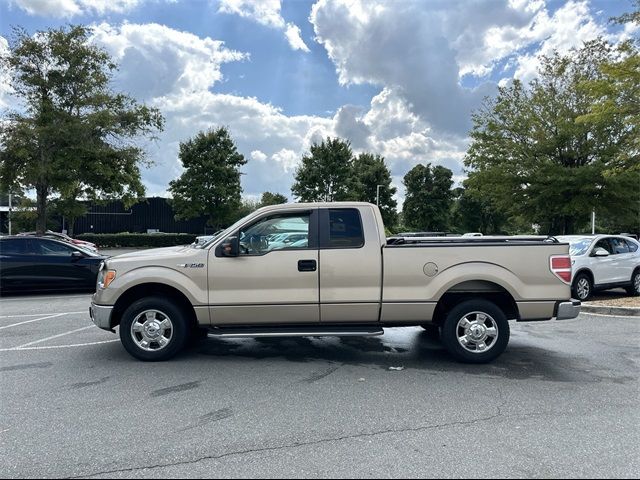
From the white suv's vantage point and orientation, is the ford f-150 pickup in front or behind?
in front

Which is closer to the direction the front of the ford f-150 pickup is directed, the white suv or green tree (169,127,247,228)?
the green tree

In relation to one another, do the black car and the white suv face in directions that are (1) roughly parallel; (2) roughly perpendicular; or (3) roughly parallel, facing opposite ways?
roughly parallel, facing opposite ways

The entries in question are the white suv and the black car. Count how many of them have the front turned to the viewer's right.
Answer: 1

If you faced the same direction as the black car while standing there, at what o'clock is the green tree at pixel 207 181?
The green tree is roughly at 10 o'clock from the black car.

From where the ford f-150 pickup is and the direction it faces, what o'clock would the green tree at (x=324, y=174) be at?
The green tree is roughly at 3 o'clock from the ford f-150 pickup.

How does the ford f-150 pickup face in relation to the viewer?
to the viewer's left

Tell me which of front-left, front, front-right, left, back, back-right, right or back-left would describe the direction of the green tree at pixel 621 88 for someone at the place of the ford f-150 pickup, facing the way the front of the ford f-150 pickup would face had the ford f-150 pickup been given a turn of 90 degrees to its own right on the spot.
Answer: front-right

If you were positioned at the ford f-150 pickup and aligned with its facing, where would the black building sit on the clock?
The black building is roughly at 2 o'clock from the ford f-150 pickup.

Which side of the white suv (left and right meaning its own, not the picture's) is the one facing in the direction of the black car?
front

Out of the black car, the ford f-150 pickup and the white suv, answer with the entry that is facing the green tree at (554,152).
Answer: the black car

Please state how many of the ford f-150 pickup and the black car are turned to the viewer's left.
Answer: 1

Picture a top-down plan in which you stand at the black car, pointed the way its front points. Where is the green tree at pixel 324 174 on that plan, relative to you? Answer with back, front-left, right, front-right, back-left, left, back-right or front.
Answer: front-left

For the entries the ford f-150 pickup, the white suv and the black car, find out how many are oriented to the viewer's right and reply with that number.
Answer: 1

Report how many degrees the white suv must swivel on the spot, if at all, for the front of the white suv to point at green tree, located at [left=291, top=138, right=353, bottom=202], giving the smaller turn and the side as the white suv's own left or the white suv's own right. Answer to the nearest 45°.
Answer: approximately 90° to the white suv's own right

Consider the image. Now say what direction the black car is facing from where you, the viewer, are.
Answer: facing to the right of the viewer

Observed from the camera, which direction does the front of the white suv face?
facing the viewer and to the left of the viewer
